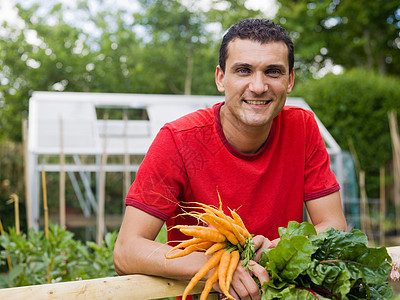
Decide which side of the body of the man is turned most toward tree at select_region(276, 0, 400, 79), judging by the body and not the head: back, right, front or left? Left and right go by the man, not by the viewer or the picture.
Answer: back

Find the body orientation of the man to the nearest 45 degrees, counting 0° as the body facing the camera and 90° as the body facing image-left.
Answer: approximately 0°

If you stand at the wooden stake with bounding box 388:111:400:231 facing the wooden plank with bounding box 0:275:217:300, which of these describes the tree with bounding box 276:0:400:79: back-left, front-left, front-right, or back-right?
back-right

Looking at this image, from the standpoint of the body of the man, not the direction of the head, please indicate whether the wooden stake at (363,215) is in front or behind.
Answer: behind

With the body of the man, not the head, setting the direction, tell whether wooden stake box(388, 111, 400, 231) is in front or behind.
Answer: behind

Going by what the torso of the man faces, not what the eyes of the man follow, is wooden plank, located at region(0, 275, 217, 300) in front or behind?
in front
